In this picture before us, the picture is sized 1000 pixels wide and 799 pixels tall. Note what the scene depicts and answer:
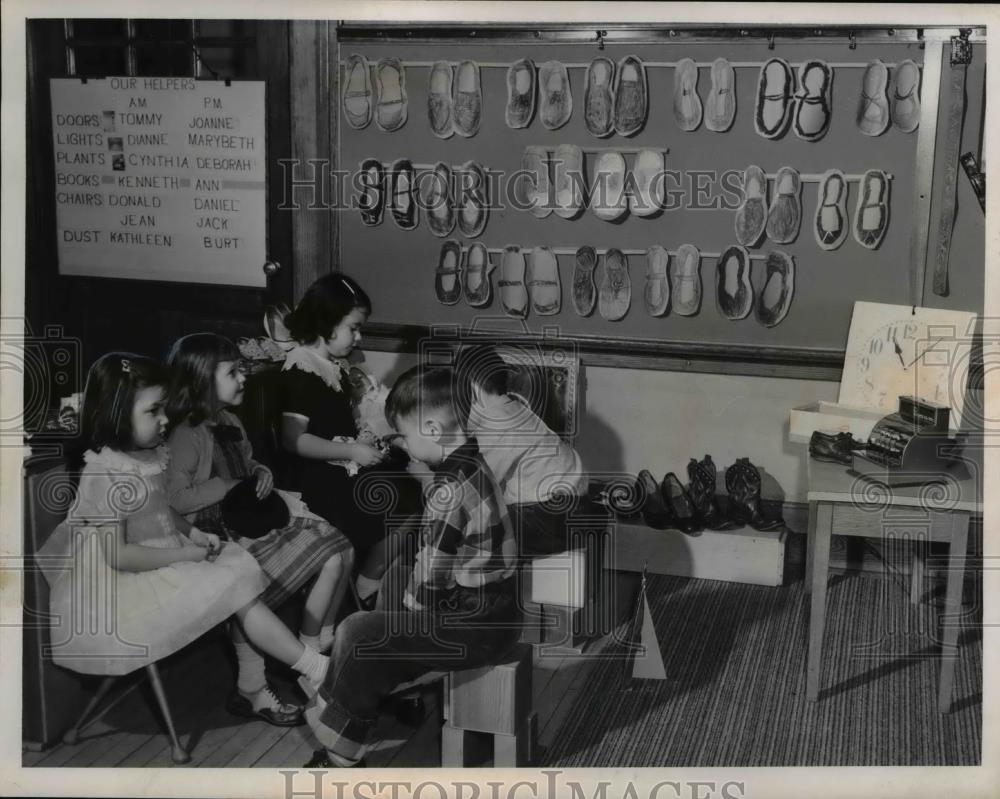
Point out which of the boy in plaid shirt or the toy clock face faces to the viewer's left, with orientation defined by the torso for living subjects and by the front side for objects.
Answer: the boy in plaid shirt

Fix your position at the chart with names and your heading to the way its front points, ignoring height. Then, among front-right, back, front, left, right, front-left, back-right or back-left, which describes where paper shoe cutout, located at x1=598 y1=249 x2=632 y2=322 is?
left

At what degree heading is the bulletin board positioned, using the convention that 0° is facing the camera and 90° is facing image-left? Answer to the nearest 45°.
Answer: approximately 0°

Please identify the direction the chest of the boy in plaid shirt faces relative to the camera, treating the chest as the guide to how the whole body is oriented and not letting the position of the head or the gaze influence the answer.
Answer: to the viewer's left

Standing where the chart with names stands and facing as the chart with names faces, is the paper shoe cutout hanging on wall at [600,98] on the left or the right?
on its left

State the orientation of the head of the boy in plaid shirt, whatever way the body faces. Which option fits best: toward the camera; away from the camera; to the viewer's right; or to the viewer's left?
to the viewer's left

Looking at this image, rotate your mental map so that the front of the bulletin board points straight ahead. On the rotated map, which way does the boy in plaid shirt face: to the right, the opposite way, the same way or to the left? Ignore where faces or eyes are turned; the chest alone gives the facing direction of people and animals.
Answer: to the right
